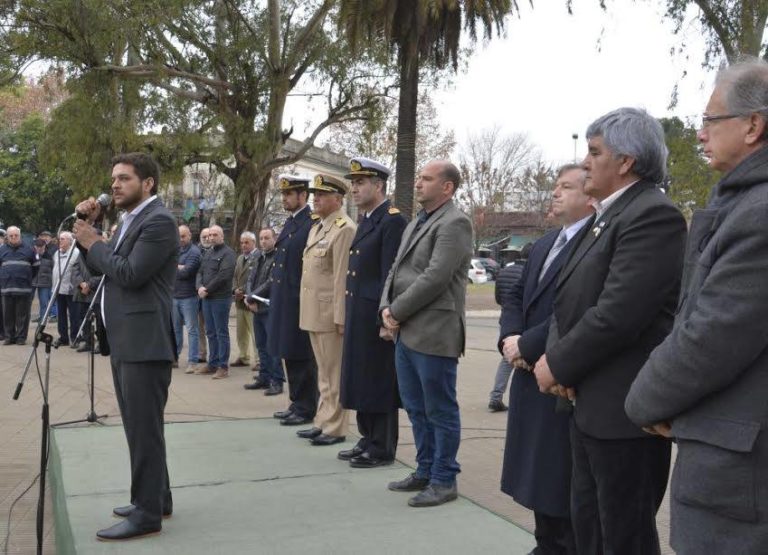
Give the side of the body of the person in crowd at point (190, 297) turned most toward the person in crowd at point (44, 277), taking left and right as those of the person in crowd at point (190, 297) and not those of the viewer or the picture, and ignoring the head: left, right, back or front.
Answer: right

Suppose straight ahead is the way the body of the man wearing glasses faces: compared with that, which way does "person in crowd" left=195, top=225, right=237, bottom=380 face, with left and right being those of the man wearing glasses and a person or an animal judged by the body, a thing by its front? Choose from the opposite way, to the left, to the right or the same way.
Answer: to the left

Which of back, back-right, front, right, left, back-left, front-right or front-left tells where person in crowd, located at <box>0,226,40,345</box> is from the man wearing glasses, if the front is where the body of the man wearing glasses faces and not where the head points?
front-right

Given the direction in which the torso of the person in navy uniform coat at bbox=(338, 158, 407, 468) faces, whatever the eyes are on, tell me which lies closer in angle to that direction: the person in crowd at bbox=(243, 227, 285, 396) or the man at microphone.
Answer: the man at microphone

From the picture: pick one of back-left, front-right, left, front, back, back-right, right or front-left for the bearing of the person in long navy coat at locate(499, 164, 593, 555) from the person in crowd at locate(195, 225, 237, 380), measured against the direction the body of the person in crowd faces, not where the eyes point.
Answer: front-left

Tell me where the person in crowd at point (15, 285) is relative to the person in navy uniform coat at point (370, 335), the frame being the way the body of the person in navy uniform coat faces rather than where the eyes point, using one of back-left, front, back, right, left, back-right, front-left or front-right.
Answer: right

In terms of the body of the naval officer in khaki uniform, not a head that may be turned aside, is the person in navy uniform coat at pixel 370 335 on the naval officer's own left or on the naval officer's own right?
on the naval officer's own left

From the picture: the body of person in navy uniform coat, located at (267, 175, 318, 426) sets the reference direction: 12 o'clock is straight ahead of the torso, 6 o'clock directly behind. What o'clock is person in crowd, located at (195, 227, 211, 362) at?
The person in crowd is roughly at 4 o'clock from the person in navy uniform coat.

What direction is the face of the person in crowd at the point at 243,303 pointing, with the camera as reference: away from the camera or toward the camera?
toward the camera

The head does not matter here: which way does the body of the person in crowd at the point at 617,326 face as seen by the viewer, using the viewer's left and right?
facing to the left of the viewer

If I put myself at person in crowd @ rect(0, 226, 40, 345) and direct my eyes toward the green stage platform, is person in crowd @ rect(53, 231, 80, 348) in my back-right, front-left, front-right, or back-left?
front-left

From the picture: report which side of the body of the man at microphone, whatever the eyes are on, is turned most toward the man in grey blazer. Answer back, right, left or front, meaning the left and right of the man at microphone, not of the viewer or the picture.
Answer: back
